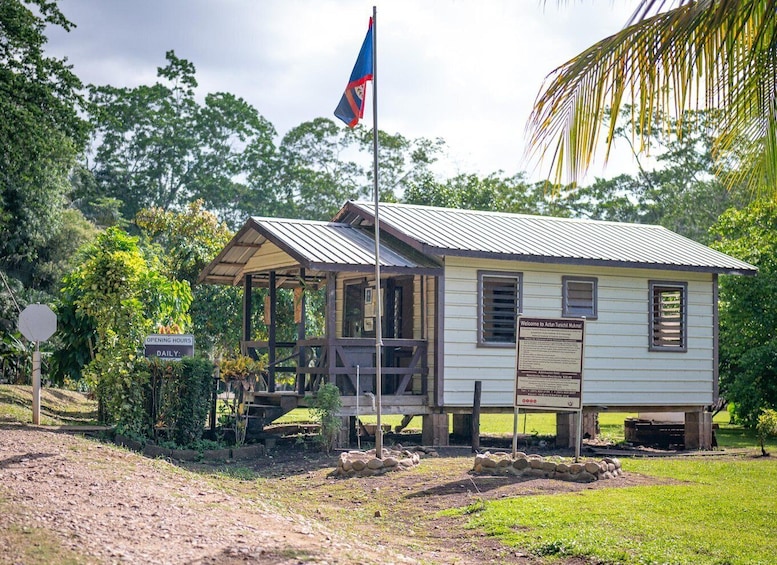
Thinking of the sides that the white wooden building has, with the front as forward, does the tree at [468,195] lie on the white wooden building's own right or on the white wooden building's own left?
on the white wooden building's own right

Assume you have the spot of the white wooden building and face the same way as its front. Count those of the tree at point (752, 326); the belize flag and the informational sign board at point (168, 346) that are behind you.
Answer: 1

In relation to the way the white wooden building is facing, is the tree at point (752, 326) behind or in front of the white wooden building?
behind

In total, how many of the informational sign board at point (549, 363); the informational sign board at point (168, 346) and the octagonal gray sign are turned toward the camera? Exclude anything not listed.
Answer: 2

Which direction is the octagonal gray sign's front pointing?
away from the camera

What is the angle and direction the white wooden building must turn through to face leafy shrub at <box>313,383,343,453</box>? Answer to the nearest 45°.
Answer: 0° — it already faces it

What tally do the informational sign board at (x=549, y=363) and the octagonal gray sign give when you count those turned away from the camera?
1

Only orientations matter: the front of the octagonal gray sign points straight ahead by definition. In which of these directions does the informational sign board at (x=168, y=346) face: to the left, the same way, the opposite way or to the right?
the opposite way
